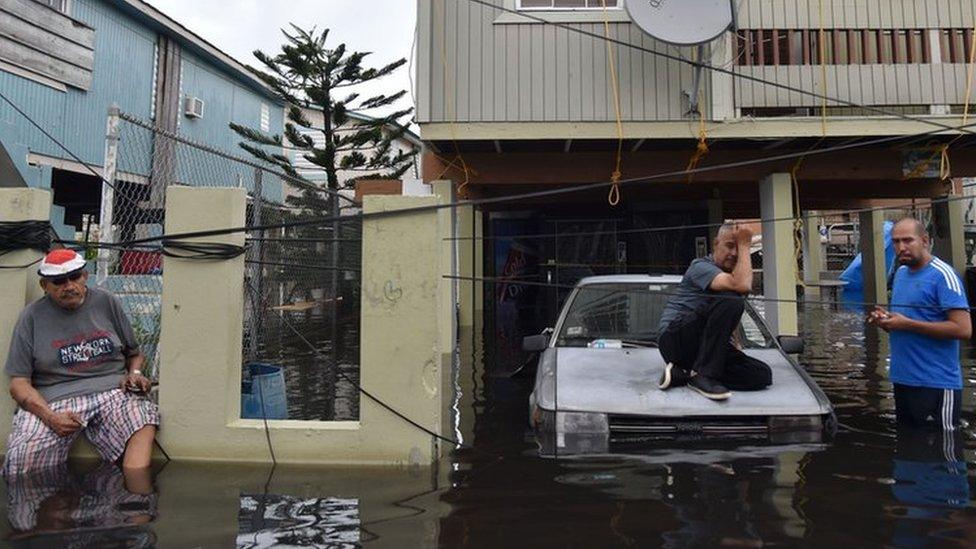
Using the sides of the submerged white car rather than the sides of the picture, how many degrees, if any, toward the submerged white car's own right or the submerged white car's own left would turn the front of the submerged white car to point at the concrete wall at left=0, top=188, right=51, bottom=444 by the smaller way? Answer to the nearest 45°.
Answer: approximately 90° to the submerged white car's own right

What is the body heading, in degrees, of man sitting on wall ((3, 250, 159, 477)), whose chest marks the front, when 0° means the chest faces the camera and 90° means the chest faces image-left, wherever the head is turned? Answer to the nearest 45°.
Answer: approximately 0°

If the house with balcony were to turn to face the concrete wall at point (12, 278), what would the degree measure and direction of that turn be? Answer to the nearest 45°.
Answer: approximately 45° to its right

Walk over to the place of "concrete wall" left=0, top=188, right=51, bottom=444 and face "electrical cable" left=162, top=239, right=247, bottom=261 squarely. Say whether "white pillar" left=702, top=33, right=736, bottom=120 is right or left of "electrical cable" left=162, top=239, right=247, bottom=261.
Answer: left

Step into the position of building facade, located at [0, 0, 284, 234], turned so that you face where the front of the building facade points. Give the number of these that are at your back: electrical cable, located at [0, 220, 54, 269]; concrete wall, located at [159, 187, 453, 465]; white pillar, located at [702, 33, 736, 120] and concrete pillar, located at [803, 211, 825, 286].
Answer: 0

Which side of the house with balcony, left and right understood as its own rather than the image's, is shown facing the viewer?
front

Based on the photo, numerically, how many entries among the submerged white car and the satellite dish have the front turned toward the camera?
2

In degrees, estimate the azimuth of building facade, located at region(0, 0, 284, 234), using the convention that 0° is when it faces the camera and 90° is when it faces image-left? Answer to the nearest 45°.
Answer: approximately 315°

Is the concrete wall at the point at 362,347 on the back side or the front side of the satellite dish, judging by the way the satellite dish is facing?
on the front side

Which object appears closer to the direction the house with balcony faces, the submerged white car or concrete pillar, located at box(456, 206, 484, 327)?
the submerged white car

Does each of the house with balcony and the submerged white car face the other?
no

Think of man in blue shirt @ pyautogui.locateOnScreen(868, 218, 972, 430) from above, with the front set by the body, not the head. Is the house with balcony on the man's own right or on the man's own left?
on the man's own right

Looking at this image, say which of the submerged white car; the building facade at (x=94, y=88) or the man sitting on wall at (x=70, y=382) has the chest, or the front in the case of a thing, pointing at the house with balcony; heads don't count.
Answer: the building facade

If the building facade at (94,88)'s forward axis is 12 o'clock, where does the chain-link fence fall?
The chain-link fence is roughly at 1 o'clock from the building facade.

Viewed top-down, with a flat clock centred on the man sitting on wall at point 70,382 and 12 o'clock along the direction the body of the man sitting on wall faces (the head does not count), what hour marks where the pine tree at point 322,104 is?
The pine tree is roughly at 7 o'clock from the man sitting on wall.

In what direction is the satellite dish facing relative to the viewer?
toward the camera

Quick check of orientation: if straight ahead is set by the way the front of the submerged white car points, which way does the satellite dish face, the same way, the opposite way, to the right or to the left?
the same way
